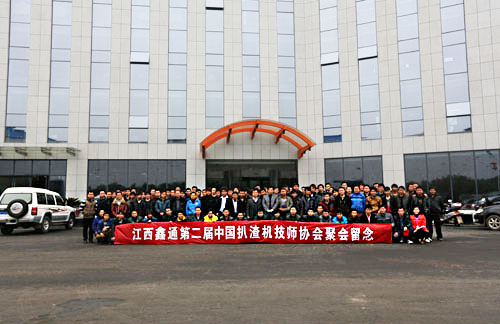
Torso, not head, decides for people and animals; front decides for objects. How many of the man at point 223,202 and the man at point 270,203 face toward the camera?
2

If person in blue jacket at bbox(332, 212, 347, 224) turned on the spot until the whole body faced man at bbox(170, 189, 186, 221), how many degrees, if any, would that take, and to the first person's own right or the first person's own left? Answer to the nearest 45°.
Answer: approximately 90° to the first person's own right

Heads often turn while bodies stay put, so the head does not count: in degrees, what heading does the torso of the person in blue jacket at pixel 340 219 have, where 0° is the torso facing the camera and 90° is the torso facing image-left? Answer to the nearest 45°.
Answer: approximately 0°

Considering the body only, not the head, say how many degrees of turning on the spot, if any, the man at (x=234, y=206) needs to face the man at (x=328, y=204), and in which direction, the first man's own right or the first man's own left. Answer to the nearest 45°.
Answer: approximately 90° to the first man's own left

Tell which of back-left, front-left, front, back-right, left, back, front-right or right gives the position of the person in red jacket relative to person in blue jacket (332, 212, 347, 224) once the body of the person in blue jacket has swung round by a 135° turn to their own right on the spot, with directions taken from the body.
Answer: back-right

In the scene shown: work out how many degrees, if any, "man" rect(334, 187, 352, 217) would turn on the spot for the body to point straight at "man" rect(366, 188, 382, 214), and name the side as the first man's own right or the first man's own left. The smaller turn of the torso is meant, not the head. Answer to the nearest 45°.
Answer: approximately 90° to the first man's own left

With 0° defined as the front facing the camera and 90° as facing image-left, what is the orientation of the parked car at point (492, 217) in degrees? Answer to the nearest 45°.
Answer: approximately 45°

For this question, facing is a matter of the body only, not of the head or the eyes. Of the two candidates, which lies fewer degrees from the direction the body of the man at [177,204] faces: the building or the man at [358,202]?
the man
